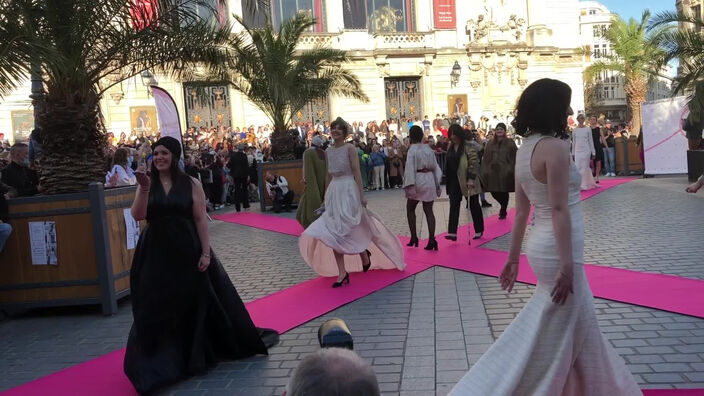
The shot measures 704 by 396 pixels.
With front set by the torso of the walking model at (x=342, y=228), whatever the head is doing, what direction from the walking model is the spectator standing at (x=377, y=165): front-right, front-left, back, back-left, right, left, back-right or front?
back-right

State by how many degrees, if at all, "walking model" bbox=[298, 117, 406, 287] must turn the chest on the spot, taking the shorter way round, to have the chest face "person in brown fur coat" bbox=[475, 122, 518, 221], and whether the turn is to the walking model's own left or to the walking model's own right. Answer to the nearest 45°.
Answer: approximately 180°

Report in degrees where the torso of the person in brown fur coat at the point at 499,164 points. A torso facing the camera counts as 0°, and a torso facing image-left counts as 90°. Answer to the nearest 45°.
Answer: approximately 0°

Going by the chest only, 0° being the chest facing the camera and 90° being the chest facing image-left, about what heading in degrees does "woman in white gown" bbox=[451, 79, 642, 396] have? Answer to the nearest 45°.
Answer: approximately 225°

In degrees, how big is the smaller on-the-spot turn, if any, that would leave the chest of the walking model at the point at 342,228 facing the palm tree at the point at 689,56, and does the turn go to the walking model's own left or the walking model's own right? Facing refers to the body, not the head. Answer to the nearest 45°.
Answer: approximately 180°

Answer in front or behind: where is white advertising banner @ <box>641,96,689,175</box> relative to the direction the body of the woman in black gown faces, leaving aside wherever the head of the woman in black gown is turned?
behind

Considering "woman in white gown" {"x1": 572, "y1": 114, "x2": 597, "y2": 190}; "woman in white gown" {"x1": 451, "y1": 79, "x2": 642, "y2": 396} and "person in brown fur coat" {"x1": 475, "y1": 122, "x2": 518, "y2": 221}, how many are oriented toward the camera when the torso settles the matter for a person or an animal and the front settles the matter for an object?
2
